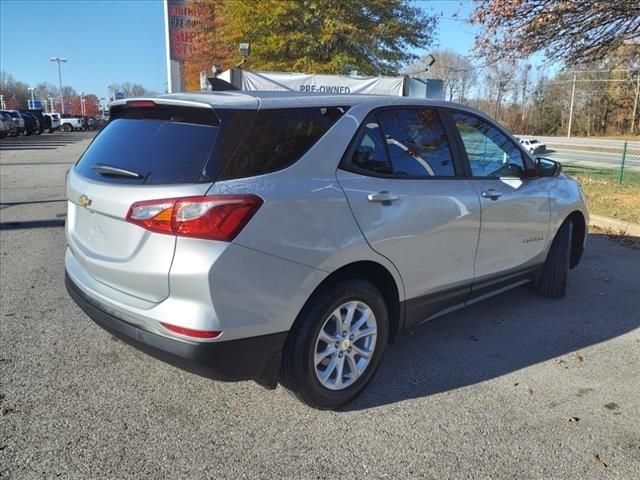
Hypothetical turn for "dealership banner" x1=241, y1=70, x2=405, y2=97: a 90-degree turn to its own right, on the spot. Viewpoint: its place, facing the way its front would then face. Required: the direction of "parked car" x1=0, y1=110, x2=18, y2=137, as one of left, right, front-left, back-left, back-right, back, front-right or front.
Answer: front-right

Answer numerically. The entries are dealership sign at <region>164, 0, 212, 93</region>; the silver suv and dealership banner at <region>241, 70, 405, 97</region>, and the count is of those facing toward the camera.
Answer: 2

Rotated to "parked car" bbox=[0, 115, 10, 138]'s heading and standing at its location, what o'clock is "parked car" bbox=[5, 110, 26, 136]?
"parked car" bbox=[5, 110, 26, 136] is roughly at 8 o'clock from "parked car" bbox=[0, 115, 10, 138].

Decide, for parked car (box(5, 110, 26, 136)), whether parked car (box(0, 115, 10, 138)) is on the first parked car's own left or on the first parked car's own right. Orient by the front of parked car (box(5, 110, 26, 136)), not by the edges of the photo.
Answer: on the first parked car's own right

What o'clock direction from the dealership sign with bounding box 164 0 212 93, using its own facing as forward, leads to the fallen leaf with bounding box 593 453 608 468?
The fallen leaf is roughly at 12 o'clock from the dealership sign.

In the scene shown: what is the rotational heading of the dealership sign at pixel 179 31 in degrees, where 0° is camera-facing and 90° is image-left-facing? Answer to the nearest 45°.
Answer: approximately 0°

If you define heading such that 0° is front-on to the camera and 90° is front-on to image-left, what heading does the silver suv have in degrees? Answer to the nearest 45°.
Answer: approximately 225°
